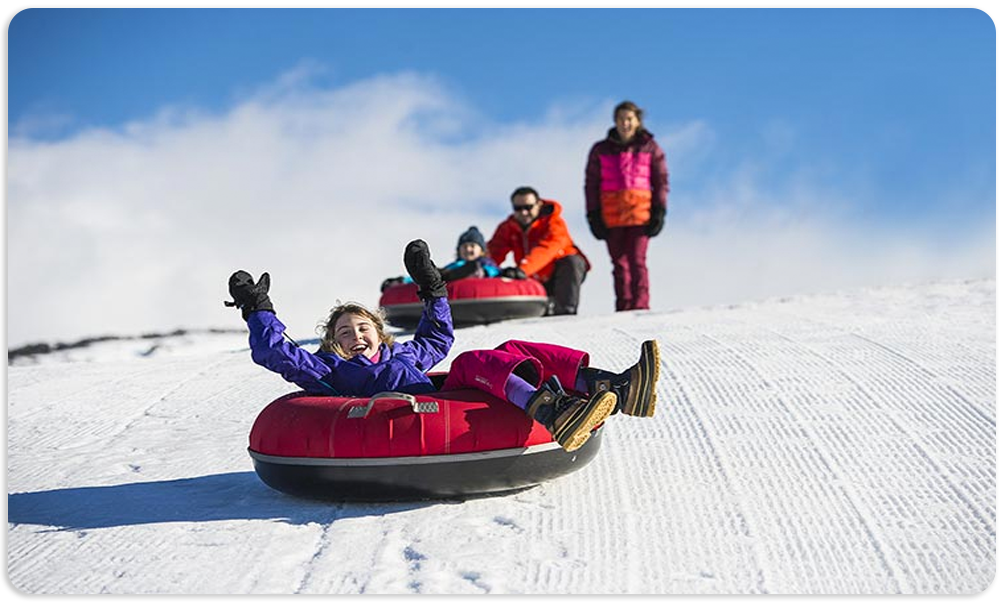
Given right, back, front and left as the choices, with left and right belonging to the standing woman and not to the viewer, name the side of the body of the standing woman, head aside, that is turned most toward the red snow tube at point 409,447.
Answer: front

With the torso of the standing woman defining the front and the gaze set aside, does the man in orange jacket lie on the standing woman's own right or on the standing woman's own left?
on the standing woman's own right

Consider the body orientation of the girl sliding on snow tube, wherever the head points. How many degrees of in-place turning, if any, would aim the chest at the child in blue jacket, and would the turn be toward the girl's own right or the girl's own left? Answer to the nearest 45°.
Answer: approximately 135° to the girl's own left

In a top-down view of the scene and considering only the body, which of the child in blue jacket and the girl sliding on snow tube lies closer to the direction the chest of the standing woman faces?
the girl sliding on snow tube

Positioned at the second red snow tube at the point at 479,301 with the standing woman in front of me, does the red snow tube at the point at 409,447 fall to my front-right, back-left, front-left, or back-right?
back-right

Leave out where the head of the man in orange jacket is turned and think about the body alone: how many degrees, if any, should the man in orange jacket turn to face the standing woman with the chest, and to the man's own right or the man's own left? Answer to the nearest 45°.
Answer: approximately 135° to the man's own left

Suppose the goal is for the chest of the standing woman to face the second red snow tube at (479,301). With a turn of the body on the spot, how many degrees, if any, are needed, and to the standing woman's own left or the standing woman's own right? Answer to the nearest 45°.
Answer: approximately 45° to the standing woman's own right

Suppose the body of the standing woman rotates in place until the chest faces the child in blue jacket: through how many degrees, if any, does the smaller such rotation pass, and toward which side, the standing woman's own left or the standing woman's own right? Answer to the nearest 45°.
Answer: approximately 45° to the standing woman's own right

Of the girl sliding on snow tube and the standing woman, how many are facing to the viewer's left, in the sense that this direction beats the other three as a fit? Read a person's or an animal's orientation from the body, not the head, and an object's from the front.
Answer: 0

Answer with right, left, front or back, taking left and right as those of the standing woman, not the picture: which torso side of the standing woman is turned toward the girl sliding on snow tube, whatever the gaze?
front

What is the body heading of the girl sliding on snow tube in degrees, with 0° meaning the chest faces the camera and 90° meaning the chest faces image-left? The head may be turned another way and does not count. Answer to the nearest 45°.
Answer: approximately 315°

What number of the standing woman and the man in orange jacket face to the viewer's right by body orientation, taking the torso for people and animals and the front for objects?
0

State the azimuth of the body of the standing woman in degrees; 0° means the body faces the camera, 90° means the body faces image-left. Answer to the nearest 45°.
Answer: approximately 0°
